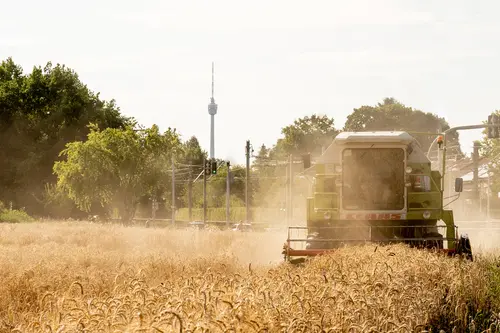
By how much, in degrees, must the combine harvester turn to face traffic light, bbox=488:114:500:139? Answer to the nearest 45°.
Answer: approximately 180°

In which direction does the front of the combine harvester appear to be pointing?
toward the camera
